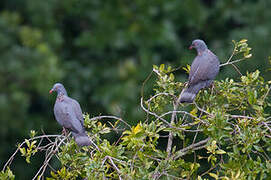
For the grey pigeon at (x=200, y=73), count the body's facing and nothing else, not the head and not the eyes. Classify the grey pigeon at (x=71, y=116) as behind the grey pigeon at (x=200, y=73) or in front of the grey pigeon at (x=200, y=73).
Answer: behind

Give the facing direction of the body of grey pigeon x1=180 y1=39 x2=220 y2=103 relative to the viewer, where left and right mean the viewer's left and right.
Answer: facing away from the viewer and to the right of the viewer

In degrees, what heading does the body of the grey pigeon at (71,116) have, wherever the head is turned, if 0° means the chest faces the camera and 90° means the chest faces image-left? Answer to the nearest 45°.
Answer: approximately 135°

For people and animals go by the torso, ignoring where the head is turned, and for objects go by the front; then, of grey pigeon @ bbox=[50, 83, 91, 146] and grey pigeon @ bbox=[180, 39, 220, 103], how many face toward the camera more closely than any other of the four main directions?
0
